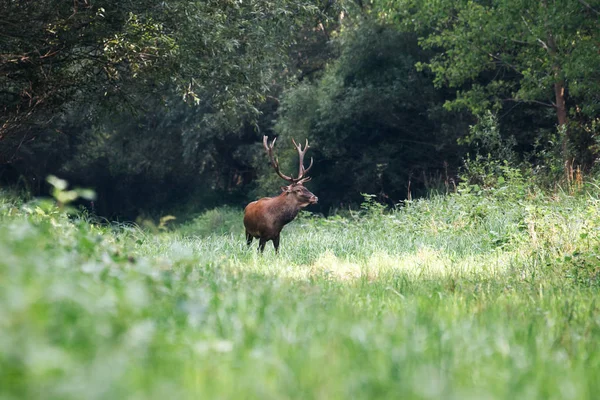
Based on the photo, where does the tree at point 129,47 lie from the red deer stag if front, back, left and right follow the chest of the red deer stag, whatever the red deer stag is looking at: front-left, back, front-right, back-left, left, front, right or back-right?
back

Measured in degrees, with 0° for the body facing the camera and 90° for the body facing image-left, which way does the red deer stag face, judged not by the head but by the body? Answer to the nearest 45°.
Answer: approximately 315°

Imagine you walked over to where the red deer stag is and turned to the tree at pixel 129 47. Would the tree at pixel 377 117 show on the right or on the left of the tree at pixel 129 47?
right

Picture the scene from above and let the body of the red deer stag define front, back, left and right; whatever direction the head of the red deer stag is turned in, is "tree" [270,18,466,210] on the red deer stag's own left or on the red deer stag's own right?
on the red deer stag's own left
